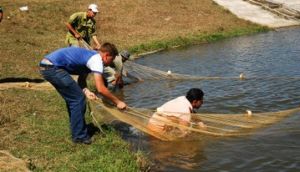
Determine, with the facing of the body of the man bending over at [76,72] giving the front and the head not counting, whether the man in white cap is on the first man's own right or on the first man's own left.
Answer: on the first man's own left

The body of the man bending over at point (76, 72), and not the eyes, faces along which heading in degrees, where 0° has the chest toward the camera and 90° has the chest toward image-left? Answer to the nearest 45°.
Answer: approximately 270°

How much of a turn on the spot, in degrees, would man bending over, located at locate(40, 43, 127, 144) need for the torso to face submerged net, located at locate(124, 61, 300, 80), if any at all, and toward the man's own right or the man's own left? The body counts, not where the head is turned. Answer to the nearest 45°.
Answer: approximately 90° to the man's own left

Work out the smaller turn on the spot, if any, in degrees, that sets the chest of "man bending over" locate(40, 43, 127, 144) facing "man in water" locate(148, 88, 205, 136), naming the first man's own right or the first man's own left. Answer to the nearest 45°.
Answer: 0° — they already face them

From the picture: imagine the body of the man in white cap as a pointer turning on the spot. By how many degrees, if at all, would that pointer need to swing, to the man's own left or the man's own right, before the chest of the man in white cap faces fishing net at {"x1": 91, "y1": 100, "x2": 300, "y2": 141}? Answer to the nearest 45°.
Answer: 0° — they already face it
